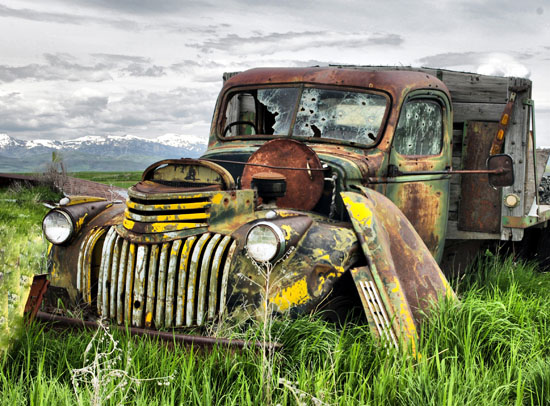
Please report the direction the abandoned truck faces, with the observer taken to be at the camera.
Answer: facing the viewer and to the left of the viewer

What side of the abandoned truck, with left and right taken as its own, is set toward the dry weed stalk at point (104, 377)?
front
